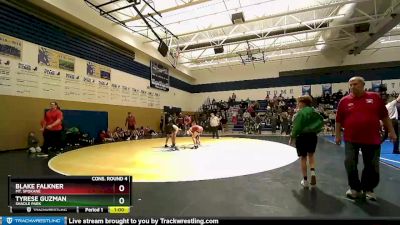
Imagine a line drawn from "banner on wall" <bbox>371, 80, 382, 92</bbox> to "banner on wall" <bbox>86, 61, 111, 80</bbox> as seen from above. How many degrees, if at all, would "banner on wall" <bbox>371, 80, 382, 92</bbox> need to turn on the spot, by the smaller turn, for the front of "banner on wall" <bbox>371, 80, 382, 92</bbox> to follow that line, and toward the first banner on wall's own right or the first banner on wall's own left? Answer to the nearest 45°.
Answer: approximately 45° to the first banner on wall's own right

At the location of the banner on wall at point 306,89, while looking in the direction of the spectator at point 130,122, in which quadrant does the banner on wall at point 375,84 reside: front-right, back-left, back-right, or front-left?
back-left

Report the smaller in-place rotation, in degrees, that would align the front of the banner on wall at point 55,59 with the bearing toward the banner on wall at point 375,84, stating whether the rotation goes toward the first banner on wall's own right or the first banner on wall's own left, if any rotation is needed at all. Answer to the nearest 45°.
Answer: approximately 45° to the first banner on wall's own left

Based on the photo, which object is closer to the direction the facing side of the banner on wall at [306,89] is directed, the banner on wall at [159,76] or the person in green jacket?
the person in green jacket

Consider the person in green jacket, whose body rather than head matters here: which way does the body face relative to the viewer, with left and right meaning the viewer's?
facing away from the viewer and to the left of the viewer

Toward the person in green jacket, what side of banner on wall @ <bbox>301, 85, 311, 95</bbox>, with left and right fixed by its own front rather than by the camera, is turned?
front

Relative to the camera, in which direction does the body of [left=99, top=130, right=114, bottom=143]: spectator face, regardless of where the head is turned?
to the viewer's right

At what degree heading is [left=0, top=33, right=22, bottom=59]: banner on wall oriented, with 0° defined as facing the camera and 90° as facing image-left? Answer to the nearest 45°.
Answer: approximately 315°

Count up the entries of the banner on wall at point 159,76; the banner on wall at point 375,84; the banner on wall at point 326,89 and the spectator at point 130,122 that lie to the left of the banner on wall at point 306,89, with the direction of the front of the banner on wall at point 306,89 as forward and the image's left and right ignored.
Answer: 2

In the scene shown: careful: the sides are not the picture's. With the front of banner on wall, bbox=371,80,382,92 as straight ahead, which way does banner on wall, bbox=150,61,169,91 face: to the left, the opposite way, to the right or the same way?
to the left

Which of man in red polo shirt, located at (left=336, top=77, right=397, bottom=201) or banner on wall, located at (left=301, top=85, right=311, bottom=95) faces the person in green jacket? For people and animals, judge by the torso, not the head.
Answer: the banner on wall

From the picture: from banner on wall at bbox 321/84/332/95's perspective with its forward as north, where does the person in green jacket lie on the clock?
The person in green jacket is roughly at 12 o'clock from the banner on wall.
